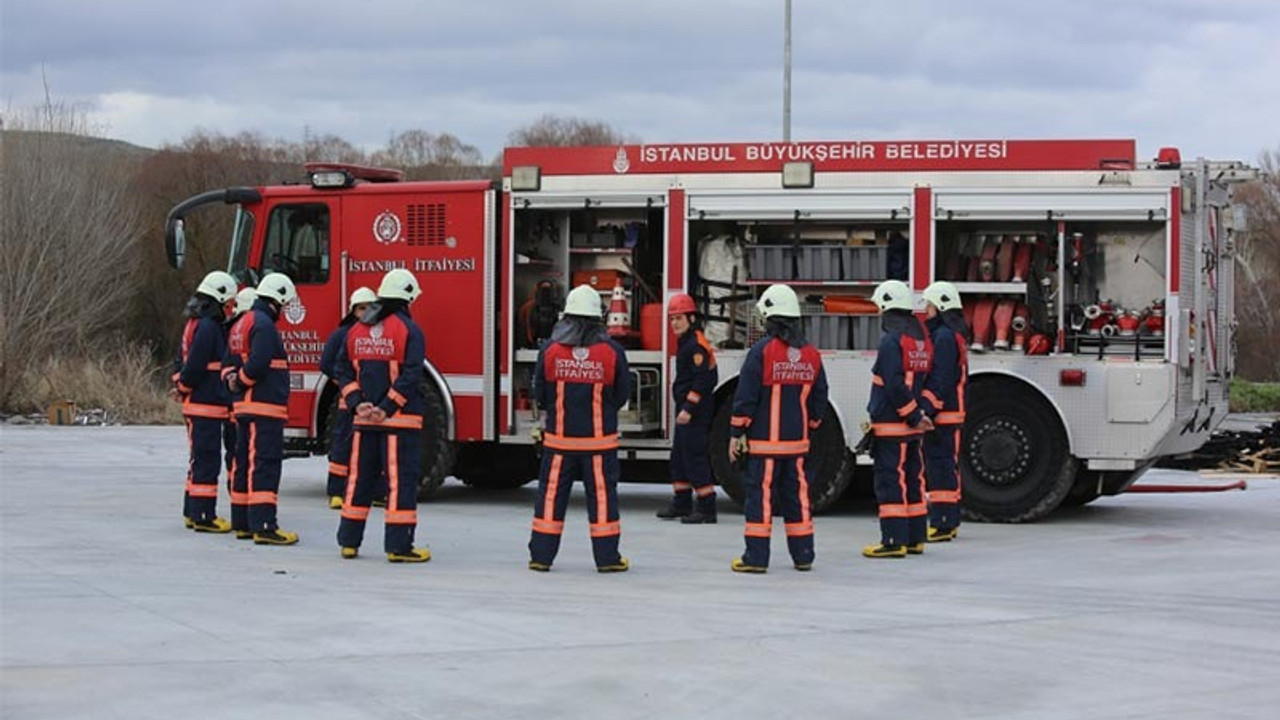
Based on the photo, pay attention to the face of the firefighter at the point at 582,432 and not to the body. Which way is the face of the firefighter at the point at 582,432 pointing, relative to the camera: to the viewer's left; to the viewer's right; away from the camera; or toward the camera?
away from the camera

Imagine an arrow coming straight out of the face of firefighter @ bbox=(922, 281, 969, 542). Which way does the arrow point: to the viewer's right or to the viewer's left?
to the viewer's left

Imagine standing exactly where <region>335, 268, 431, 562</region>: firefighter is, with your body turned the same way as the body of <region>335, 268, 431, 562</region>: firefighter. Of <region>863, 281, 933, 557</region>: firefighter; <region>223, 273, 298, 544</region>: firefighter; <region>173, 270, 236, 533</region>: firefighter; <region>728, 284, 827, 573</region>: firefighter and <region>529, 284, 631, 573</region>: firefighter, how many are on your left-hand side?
2

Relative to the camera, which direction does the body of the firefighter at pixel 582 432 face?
away from the camera

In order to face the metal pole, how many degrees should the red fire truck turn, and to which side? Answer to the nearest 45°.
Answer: approximately 90° to its right

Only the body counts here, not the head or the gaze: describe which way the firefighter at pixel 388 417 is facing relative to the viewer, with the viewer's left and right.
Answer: facing away from the viewer and to the right of the viewer

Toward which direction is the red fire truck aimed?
to the viewer's left

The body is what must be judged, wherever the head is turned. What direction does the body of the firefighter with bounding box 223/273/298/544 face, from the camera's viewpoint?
to the viewer's right

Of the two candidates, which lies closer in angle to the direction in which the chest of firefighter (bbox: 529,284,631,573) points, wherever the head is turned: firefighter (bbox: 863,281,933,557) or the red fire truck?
the red fire truck

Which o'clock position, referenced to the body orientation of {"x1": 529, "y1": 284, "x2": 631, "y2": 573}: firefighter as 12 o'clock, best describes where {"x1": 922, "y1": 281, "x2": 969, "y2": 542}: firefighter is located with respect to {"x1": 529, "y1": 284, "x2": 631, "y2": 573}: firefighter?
{"x1": 922, "y1": 281, "x2": 969, "y2": 542}: firefighter is roughly at 2 o'clock from {"x1": 529, "y1": 284, "x2": 631, "y2": 573}: firefighter.

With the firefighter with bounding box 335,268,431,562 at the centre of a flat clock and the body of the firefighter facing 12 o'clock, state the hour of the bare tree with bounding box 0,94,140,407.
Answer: The bare tree is roughly at 10 o'clock from the firefighter.

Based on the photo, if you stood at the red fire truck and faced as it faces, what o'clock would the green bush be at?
The green bush is roughly at 4 o'clock from the red fire truck.
